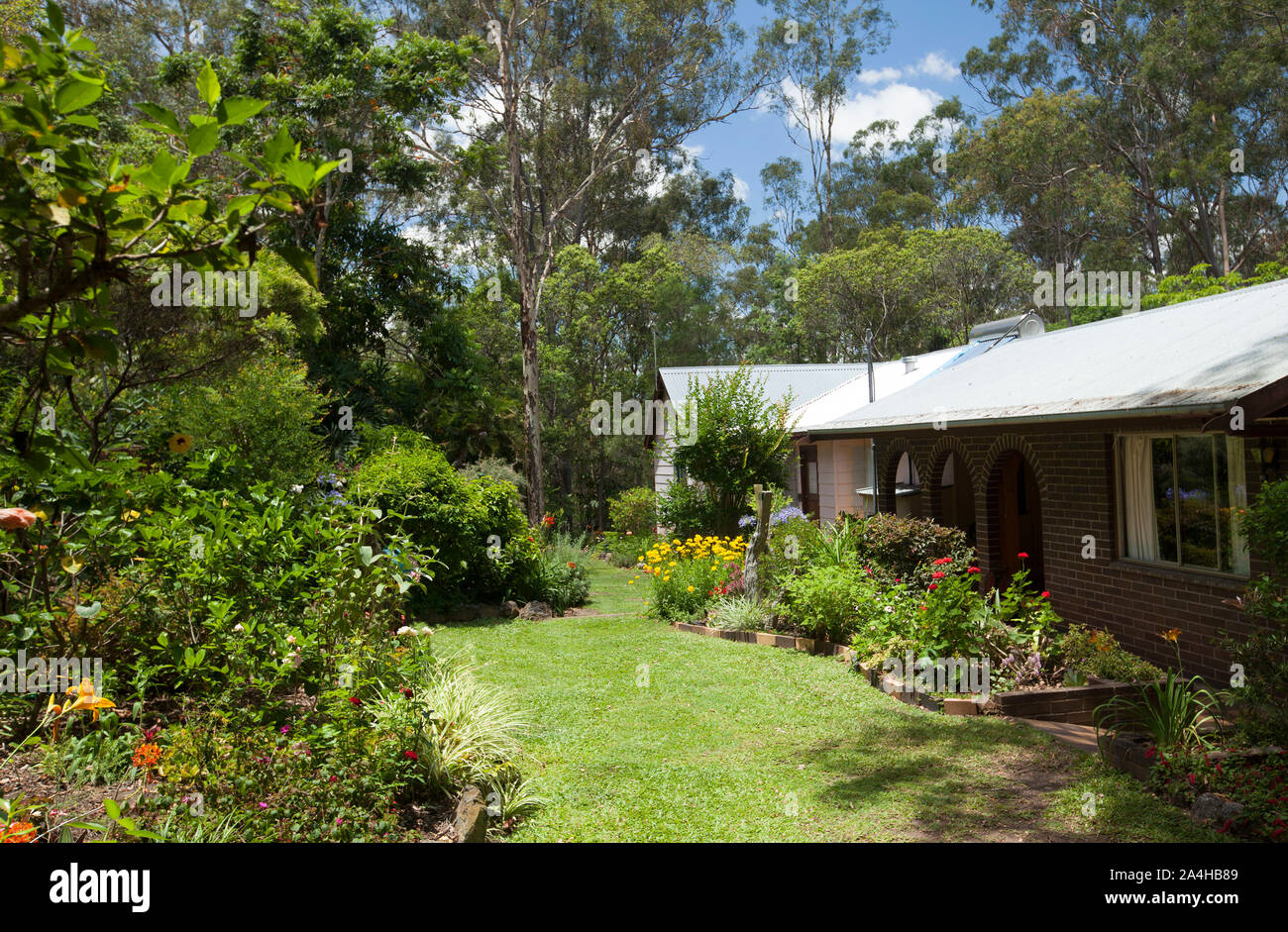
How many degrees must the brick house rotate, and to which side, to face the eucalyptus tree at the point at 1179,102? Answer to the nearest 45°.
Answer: approximately 135° to its right

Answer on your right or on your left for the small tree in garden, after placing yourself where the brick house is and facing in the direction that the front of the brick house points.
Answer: on your right

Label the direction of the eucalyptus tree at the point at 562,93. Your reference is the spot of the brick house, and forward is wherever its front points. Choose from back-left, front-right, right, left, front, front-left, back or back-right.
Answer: right

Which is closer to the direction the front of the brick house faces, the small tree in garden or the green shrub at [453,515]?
the green shrub

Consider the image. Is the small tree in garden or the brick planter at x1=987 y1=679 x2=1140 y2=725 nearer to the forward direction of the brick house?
the brick planter

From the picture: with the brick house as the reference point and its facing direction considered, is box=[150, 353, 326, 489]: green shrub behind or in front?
in front

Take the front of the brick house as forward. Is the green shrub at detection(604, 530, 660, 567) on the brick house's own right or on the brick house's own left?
on the brick house's own right

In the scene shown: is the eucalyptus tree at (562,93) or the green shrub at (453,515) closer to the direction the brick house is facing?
the green shrub

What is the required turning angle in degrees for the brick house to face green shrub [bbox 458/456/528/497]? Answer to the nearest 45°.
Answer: approximately 90° to its right
